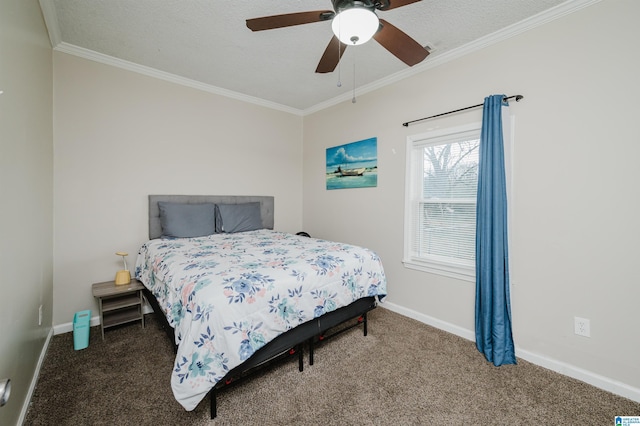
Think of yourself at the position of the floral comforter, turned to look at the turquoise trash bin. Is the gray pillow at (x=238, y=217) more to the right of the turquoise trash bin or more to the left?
right

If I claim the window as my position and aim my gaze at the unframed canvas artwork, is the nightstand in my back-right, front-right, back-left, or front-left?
front-left

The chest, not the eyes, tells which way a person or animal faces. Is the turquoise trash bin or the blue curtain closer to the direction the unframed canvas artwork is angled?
the turquoise trash bin

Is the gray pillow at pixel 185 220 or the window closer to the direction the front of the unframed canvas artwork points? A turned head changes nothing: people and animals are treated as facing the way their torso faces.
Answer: the gray pillow

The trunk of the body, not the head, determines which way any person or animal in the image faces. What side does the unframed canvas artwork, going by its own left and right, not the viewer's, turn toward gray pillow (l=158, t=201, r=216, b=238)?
front

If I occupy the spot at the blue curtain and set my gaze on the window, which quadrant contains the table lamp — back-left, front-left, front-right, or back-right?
front-left

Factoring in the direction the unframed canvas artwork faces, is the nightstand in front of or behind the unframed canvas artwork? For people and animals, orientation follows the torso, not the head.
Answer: in front

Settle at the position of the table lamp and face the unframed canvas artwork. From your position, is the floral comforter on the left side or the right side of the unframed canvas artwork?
right

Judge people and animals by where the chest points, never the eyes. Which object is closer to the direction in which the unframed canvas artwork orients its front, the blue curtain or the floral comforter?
the floral comforter

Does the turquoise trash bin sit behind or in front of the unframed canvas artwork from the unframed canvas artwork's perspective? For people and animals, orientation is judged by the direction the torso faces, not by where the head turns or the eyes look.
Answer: in front

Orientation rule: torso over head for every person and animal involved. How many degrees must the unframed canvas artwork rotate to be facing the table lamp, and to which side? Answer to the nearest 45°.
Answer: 0° — it already faces it

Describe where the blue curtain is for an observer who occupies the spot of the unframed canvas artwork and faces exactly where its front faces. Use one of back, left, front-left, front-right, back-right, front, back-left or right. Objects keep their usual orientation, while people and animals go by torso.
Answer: left

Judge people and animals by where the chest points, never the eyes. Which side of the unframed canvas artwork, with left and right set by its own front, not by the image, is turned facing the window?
left

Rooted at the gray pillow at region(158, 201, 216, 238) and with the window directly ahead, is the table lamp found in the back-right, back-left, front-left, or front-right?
back-right

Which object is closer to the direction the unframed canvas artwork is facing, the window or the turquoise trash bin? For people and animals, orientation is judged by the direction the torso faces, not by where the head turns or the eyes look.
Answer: the turquoise trash bin

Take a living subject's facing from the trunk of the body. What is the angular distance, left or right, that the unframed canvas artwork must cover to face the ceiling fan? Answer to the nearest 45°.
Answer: approximately 45° to its left

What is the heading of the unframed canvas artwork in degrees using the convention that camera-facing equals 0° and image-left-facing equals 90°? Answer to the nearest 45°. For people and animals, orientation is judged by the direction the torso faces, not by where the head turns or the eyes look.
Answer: approximately 45°

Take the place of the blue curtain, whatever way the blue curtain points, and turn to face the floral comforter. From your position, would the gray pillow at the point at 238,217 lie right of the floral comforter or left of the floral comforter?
right

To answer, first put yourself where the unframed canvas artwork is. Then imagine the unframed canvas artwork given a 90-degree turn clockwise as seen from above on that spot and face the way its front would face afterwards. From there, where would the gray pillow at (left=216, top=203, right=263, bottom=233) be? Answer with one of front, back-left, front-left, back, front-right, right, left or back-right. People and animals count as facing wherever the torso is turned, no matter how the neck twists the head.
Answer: front-left

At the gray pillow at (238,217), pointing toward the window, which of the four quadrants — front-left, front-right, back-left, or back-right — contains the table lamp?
back-right
